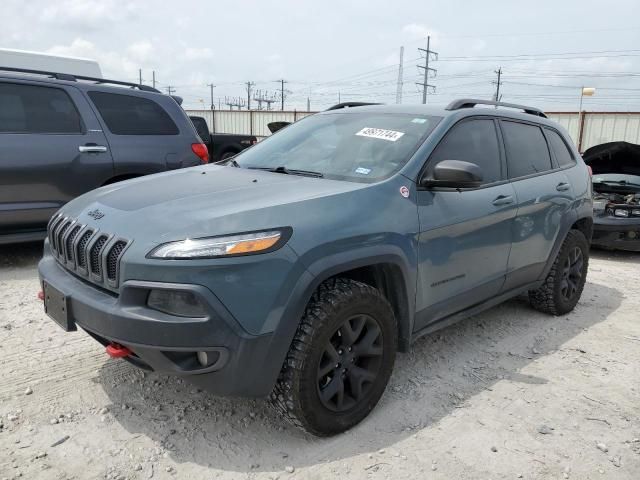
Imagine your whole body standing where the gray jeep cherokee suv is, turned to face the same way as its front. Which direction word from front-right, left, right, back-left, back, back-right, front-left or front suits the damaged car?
back

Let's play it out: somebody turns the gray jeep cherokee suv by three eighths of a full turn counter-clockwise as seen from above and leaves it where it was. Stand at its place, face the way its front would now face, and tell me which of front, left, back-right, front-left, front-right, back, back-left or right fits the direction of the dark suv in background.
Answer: back-left

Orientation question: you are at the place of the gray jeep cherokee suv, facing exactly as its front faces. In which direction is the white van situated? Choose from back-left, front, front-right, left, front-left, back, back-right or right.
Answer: right

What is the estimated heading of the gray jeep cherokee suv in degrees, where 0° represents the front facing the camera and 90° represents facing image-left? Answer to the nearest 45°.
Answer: approximately 45°
